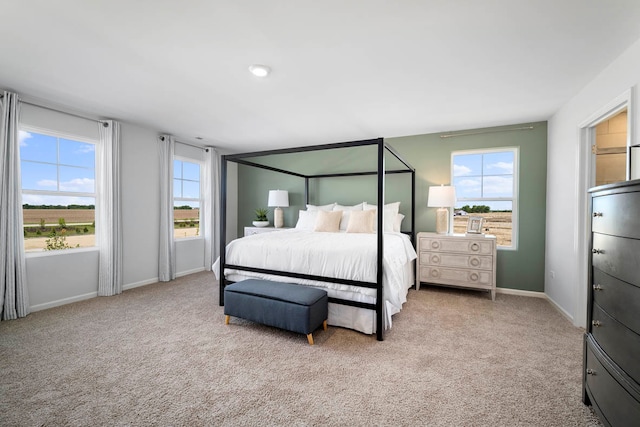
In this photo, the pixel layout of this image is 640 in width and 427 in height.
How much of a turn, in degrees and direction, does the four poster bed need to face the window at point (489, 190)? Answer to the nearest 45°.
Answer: approximately 180°

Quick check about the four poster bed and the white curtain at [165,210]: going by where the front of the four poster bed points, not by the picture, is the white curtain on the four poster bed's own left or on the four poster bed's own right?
on the four poster bed's own right

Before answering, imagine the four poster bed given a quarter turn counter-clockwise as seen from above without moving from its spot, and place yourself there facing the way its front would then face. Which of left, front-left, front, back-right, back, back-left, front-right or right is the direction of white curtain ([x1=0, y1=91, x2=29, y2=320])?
back-right

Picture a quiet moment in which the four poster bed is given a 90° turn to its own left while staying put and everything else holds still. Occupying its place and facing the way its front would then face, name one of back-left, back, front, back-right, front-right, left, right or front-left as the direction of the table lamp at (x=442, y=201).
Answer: left

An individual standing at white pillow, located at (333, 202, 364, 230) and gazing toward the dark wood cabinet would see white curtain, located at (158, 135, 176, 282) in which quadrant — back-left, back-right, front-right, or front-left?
back-right

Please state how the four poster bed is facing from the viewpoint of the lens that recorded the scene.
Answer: facing the viewer and to the left of the viewer

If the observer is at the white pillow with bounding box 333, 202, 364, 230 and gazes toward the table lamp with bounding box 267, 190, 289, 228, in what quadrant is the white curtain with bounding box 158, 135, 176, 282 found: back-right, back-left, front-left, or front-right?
front-left

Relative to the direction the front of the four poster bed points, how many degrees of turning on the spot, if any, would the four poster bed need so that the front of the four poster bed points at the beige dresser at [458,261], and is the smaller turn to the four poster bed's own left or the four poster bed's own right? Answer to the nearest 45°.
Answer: approximately 180°

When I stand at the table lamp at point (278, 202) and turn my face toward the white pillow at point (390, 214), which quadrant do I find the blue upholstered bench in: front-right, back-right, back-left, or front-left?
front-right

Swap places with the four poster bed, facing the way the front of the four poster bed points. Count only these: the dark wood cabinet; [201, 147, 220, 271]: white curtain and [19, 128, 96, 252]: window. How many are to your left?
1

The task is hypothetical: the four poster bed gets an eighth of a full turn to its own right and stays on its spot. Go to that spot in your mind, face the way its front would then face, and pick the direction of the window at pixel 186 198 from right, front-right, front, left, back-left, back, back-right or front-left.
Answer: front-right
